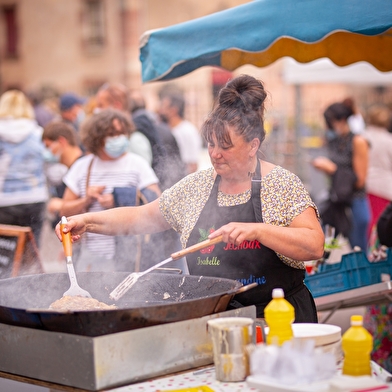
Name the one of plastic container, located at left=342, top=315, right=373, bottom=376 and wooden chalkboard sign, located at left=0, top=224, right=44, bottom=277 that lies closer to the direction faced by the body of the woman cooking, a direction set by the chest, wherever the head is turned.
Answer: the plastic container

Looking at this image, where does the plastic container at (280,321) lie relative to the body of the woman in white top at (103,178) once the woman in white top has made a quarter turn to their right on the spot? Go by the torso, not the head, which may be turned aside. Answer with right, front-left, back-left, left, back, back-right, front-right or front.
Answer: left

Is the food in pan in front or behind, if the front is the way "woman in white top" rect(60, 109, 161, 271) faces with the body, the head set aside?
in front

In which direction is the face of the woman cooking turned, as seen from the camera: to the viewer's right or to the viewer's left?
to the viewer's left

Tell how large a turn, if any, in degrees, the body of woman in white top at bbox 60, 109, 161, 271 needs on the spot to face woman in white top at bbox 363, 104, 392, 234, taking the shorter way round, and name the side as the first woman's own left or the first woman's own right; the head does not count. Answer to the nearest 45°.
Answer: approximately 135° to the first woman's own left

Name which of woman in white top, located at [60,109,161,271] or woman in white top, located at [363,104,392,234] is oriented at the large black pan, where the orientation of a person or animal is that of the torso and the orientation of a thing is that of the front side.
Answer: woman in white top, located at [60,109,161,271]

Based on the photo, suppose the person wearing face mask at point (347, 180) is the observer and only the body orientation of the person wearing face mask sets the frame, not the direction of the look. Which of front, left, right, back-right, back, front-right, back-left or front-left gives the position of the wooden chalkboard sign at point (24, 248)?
front

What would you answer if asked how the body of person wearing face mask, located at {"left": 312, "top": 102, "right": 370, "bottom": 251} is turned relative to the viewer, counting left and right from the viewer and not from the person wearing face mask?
facing the viewer and to the left of the viewer

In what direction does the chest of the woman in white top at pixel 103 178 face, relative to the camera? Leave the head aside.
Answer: toward the camera

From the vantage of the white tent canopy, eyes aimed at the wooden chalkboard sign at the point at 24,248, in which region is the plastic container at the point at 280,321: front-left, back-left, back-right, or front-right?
front-left

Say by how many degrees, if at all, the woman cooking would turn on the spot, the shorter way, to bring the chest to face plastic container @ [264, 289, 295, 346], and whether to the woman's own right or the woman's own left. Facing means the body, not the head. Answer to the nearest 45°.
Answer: approximately 45° to the woman's own left

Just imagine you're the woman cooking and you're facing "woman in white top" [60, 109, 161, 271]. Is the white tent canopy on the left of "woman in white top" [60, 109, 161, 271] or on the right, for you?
right
